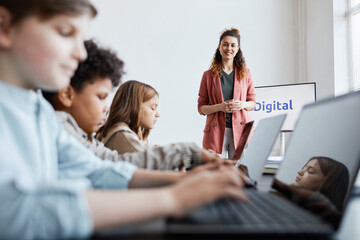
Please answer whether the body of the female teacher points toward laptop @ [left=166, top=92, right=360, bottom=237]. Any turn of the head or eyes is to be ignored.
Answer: yes

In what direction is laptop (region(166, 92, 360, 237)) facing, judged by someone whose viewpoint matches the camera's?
facing to the left of the viewer

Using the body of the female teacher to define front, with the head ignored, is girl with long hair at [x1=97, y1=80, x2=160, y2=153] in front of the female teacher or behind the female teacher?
in front

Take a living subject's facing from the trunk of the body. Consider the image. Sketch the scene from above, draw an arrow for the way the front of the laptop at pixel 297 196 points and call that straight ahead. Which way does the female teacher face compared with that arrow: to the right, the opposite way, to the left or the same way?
to the left

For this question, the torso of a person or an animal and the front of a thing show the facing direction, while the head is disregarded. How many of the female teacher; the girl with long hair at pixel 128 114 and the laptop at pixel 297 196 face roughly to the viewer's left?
1

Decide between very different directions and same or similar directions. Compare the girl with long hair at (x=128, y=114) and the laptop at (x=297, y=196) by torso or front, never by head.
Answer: very different directions

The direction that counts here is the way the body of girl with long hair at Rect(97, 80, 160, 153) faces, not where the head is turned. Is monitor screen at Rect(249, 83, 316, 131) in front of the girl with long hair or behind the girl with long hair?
in front

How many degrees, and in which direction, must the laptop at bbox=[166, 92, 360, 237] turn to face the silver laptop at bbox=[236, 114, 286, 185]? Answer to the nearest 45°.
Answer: approximately 90° to its right

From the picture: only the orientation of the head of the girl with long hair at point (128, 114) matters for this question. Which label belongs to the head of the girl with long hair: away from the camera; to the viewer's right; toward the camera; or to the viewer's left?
to the viewer's right

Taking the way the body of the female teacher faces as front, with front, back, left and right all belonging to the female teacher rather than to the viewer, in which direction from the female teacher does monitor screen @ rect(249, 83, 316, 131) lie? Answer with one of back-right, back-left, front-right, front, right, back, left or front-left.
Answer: back-left

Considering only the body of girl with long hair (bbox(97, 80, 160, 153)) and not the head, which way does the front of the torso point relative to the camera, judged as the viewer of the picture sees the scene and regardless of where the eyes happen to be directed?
to the viewer's right

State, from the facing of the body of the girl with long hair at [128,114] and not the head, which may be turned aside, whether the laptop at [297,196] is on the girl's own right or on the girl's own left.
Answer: on the girl's own right

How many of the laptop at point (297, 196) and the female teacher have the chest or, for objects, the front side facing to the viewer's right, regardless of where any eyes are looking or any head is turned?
0

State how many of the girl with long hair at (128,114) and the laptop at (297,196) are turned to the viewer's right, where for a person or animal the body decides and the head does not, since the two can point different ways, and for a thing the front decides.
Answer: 1

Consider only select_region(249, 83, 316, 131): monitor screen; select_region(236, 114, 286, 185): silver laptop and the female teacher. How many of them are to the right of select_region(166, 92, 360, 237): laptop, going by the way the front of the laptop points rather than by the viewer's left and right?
3

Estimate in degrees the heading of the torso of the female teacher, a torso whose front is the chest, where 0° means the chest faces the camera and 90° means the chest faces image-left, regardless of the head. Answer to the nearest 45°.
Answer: approximately 0°
